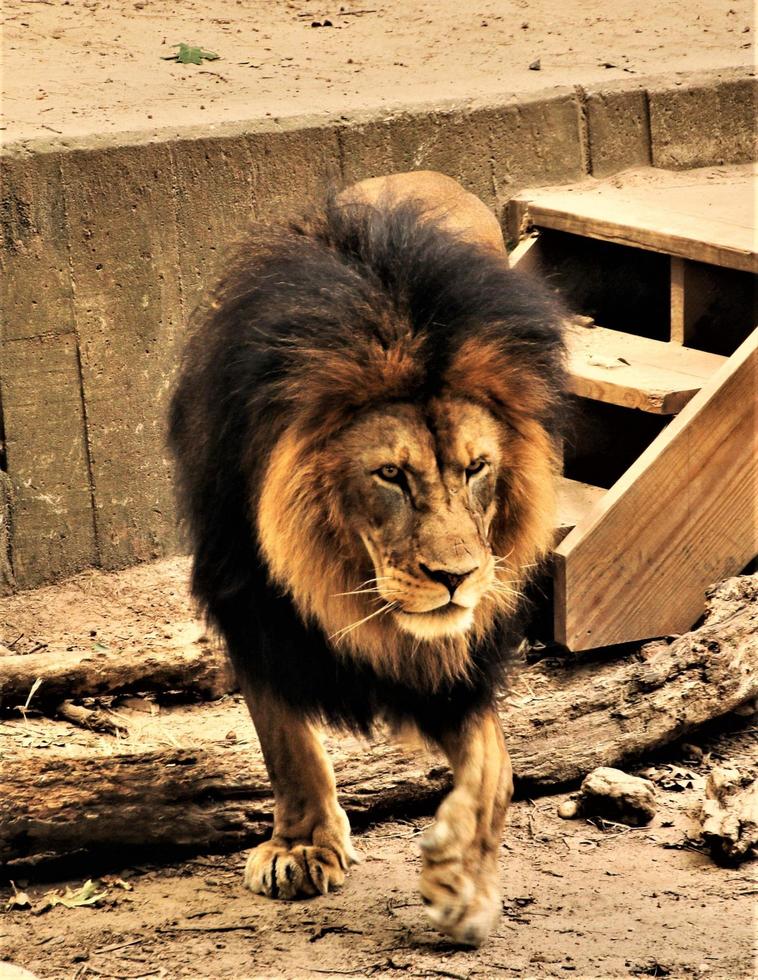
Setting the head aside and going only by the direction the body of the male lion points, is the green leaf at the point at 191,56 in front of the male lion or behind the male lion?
behind

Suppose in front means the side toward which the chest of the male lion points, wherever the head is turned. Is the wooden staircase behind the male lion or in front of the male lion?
behind

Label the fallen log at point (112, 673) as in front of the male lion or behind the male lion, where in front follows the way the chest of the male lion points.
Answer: behind

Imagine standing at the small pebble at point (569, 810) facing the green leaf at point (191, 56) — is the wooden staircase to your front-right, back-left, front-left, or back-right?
front-right

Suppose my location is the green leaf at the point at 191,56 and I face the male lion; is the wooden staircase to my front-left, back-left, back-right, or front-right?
front-left

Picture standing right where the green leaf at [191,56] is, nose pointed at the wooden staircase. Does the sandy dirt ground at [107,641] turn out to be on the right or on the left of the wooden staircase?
right

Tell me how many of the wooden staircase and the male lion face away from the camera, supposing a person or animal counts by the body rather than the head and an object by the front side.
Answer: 0

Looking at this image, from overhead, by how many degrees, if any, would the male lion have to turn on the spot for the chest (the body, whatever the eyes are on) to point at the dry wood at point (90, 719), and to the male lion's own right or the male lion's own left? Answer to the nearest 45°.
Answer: approximately 135° to the male lion's own right

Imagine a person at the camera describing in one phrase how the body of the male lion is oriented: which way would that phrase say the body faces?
toward the camera

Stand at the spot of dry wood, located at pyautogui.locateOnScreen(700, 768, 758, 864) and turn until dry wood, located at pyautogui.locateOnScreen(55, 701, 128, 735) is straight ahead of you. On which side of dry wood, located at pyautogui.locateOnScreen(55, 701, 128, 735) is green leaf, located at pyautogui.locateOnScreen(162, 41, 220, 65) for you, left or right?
right

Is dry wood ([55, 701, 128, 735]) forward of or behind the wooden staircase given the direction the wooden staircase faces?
forward

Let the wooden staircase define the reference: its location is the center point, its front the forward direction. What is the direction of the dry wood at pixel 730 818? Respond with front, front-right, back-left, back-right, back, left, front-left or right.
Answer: front-left

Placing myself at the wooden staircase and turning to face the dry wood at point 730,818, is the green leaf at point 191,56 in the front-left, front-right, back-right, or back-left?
back-right

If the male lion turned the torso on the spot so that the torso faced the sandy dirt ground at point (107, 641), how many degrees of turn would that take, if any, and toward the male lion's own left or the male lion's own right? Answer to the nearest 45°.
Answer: approximately 135° to the male lion's own right

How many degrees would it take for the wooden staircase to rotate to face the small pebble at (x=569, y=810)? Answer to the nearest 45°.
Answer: approximately 45° to its left
